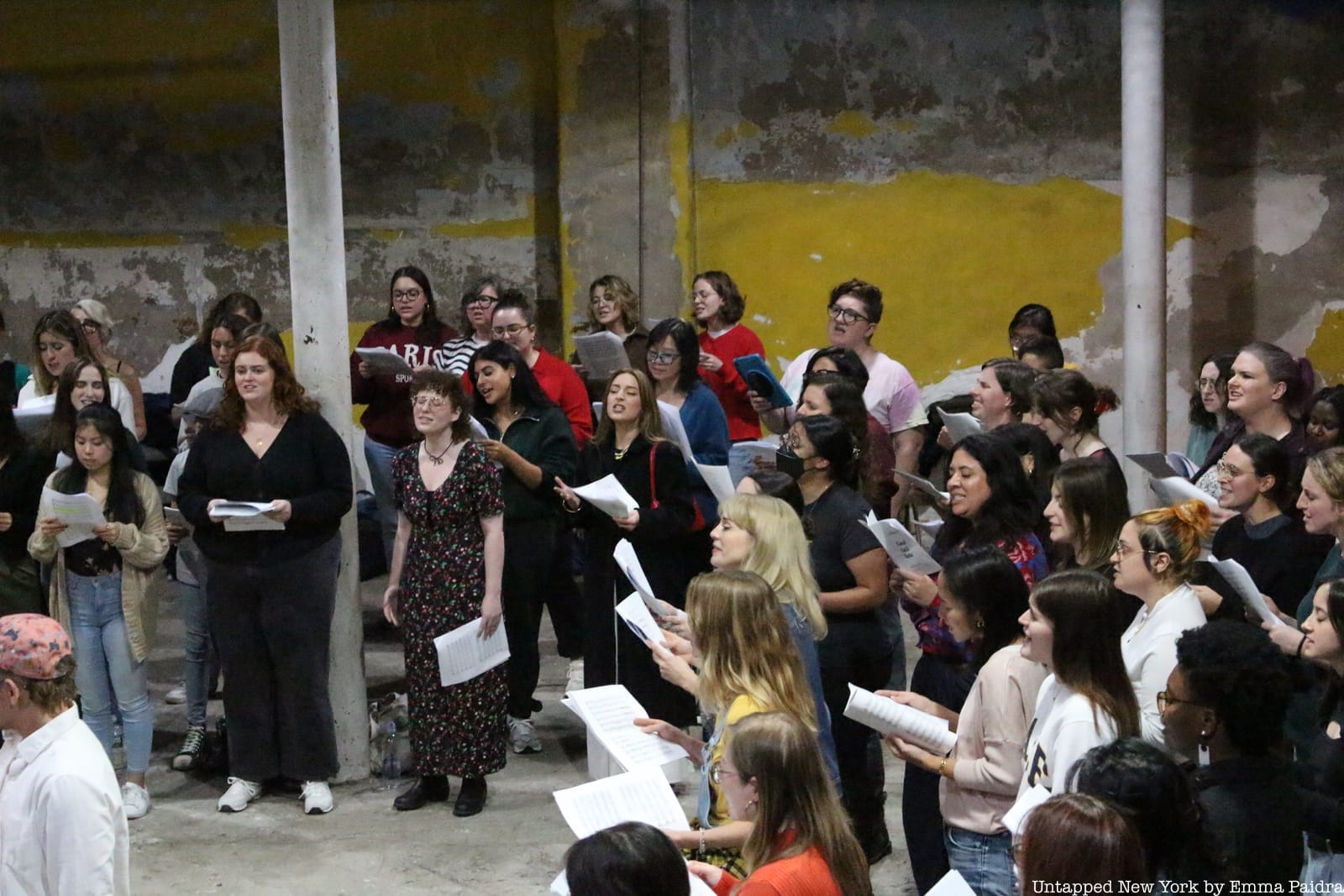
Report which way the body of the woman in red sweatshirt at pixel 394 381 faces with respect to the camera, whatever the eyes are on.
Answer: toward the camera

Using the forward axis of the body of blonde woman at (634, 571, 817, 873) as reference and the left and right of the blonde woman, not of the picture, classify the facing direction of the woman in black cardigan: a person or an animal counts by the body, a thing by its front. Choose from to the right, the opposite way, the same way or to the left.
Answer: to the left

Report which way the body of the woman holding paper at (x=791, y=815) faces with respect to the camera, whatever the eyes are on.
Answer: to the viewer's left

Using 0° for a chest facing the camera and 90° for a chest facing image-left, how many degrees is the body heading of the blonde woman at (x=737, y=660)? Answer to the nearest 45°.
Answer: approximately 90°

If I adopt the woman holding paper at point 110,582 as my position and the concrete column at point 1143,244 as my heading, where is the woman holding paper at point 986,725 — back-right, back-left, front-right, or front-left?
front-right

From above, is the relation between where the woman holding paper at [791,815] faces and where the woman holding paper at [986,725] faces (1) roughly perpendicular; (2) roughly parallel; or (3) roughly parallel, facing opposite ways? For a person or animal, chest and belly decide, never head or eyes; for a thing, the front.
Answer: roughly parallel

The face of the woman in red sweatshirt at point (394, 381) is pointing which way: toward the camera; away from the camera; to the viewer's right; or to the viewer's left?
toward the camera

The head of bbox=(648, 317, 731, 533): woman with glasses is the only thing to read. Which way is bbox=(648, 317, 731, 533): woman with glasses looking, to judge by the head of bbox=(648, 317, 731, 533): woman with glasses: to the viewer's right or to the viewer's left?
to the viewer's left

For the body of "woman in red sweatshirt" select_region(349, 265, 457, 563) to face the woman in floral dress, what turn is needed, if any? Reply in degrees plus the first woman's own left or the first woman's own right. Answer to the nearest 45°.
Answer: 0° — they already face them

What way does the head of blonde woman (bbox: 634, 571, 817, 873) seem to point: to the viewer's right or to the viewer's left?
to the viewer's left

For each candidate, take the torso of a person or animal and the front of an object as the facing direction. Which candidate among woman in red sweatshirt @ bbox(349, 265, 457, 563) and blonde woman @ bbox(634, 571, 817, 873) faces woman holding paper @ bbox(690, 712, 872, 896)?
the woman in red sweatshirt

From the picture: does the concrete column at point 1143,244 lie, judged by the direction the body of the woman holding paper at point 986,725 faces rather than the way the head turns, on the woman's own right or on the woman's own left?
on the woman's own right

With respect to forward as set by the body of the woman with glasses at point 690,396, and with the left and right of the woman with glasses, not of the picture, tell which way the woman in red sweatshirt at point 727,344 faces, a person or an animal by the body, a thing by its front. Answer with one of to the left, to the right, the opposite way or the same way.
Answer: the same way

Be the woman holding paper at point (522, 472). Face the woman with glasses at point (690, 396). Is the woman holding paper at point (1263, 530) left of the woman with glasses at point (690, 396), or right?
right

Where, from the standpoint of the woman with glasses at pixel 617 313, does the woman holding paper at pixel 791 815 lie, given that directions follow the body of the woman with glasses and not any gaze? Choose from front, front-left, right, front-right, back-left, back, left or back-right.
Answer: front-left

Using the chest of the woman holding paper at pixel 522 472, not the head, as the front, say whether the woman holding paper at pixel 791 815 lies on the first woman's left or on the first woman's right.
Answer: on the first woman's left

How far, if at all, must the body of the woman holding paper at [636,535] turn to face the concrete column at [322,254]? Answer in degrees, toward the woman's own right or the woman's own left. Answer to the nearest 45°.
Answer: approximately 45° to the woman's own right

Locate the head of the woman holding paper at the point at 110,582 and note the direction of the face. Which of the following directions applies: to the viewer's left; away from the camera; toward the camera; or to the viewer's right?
toward the camera
